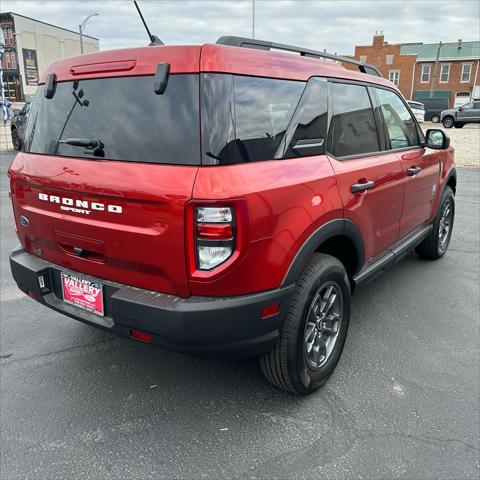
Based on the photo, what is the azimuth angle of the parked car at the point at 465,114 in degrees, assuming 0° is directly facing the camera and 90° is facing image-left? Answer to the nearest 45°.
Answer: approximately 90°

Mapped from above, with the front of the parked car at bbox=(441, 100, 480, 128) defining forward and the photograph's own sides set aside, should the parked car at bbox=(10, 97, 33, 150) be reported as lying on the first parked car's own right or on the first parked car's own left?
on the first parked car's own left

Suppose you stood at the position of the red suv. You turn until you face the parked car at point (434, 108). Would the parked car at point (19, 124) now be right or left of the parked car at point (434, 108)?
left

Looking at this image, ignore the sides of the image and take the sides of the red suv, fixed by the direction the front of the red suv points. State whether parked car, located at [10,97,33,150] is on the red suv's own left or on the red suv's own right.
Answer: on the red suv's own left

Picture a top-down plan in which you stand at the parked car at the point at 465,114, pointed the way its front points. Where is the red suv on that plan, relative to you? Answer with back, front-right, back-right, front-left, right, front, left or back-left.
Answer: left

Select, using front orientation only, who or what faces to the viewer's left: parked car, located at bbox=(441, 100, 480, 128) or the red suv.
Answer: the parked car

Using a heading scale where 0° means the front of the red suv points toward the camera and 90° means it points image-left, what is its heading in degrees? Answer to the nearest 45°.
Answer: approximately 225°

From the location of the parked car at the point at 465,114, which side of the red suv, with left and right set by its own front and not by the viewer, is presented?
front

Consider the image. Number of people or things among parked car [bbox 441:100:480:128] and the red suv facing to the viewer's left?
1
